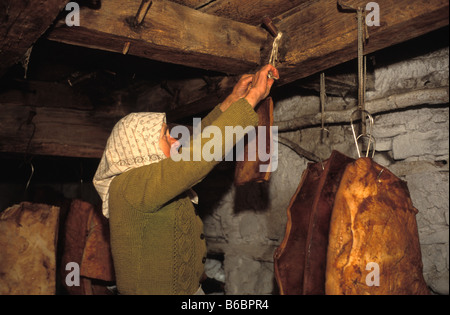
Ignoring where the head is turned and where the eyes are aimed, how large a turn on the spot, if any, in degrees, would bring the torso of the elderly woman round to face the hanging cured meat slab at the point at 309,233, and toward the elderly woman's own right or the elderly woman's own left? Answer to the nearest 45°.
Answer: approximately 45° to the elderly woman's own right

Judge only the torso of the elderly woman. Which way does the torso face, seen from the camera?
to the viewer's right

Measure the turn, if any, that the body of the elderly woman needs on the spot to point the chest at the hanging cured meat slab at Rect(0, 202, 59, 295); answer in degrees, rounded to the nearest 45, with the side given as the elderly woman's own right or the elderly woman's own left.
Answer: approximately 135° to the elderly woman's own left

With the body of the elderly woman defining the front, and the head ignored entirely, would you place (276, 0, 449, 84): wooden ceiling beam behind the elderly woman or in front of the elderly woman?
in front

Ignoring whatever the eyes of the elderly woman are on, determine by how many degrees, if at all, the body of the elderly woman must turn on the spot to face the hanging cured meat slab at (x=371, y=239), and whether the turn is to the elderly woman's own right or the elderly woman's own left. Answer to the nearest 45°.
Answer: approximately 45° to the elderly woman's own right

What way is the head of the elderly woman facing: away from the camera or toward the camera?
away from the camera
